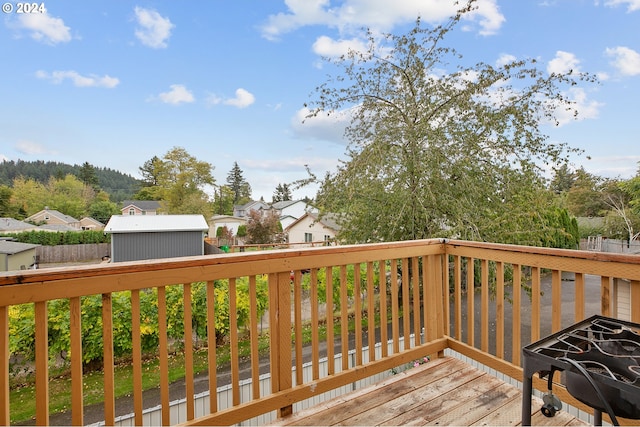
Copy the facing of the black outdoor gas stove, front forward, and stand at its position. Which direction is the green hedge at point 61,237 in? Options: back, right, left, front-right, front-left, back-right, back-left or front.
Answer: front-right

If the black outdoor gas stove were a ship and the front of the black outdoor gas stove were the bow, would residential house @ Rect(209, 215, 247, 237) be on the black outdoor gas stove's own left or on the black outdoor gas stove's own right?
on the black outdoor gas stove's own right

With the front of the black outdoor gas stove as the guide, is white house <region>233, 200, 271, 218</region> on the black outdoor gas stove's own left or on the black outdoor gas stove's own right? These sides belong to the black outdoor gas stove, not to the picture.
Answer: on the black outdoor gas stove's own right

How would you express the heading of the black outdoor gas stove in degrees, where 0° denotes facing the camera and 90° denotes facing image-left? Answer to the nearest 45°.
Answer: approximately 45°

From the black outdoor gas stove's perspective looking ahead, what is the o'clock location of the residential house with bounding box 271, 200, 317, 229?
The residential house is roughly at 3 o'clock from the black outdoor gas stove.

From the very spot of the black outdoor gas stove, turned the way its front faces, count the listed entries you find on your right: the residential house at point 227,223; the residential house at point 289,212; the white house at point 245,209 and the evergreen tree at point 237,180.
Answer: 4

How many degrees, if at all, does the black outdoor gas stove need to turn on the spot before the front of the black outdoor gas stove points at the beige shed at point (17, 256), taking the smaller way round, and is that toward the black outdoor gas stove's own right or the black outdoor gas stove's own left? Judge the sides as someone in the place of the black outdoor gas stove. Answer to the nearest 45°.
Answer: approximately 45° to the black outdoor gas stove's own right
